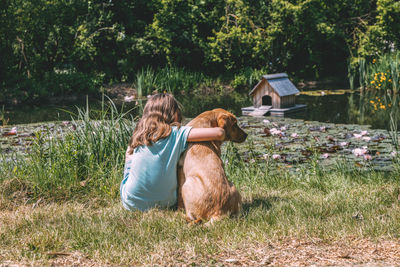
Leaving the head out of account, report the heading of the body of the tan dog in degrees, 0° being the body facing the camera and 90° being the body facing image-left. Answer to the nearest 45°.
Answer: approximately 180°

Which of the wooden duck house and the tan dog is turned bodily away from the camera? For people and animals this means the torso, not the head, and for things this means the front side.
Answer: the tan dog

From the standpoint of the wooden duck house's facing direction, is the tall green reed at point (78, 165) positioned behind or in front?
in front

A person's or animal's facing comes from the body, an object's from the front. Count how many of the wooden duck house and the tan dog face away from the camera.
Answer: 1

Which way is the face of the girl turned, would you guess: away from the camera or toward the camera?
away from the camera

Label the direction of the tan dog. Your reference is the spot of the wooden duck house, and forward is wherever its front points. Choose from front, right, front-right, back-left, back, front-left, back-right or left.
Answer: front-left

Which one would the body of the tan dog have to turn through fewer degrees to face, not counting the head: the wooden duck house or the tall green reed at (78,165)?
the wooden duck house

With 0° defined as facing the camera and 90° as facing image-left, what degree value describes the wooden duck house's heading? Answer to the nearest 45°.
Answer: approximately 45°

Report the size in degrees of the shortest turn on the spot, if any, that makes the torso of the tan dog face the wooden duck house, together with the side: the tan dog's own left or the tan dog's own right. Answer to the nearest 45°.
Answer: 0° — it already faces it
